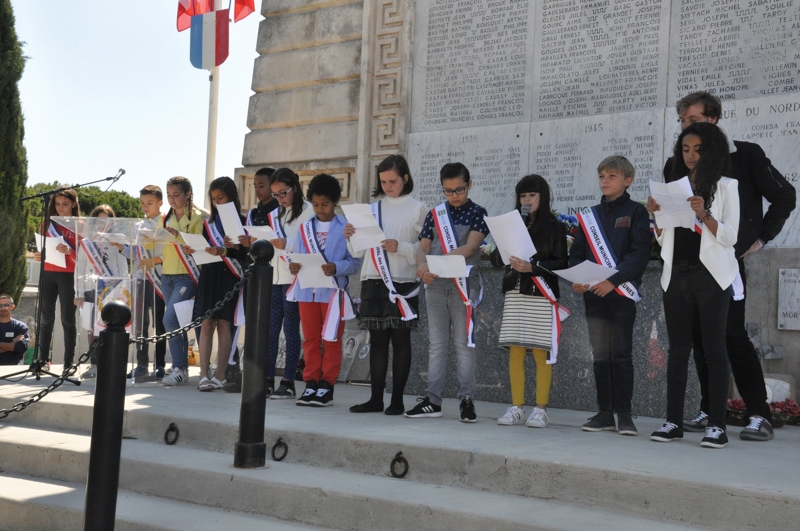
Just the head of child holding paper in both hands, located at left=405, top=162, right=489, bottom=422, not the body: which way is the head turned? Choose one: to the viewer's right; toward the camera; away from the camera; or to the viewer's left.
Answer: toward the camera

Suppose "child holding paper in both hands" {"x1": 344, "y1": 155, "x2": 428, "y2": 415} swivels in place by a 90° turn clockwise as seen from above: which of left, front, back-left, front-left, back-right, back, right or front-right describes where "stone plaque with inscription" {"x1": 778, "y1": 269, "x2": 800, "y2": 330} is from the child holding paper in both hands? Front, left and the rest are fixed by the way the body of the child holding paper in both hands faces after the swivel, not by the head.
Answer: back-right

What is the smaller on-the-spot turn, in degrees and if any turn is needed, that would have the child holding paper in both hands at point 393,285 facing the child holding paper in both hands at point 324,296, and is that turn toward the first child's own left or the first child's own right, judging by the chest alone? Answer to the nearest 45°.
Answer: approximately 90° to the first child's own right

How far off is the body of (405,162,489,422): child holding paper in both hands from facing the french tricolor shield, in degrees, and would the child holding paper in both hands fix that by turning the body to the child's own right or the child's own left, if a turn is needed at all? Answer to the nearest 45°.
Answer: approximately 135° to the child's own right

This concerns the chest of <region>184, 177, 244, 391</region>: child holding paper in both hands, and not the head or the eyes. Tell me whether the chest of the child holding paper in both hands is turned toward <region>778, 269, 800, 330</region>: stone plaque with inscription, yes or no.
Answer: no

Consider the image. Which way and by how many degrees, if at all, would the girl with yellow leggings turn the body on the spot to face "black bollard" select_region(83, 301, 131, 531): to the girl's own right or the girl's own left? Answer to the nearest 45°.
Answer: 0° — they already face it

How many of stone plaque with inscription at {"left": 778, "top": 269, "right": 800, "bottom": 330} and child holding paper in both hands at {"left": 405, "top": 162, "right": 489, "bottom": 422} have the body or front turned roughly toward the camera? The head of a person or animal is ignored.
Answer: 2

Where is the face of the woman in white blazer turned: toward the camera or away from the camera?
toward the camera

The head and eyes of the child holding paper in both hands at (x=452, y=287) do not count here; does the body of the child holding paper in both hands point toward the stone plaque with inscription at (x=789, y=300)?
no

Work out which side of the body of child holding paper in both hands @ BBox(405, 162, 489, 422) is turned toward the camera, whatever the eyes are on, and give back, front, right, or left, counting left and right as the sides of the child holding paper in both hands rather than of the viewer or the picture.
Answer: front

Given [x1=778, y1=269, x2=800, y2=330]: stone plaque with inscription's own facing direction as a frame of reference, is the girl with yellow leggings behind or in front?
in front

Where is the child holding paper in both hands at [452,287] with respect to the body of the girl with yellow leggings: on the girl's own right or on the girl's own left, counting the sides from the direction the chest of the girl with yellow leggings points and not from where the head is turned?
on the girl's own right

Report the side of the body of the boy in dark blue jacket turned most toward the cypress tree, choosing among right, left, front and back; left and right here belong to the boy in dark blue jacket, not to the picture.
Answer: right

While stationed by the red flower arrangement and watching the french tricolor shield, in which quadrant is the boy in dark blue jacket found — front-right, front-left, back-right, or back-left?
front-left

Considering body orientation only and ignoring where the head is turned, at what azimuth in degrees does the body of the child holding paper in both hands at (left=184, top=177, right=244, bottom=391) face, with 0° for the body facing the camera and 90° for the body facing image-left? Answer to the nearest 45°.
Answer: approximately 45°

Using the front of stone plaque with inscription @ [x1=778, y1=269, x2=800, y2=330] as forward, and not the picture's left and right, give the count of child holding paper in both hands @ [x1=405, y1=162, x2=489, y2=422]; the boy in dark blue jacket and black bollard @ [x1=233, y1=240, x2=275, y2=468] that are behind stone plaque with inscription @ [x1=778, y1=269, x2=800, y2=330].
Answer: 0

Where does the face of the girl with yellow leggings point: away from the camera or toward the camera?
toward the camera

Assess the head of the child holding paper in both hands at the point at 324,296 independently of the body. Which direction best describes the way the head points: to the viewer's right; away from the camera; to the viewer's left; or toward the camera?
toward the camera

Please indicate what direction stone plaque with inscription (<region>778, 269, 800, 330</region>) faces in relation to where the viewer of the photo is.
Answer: facing the viewer
